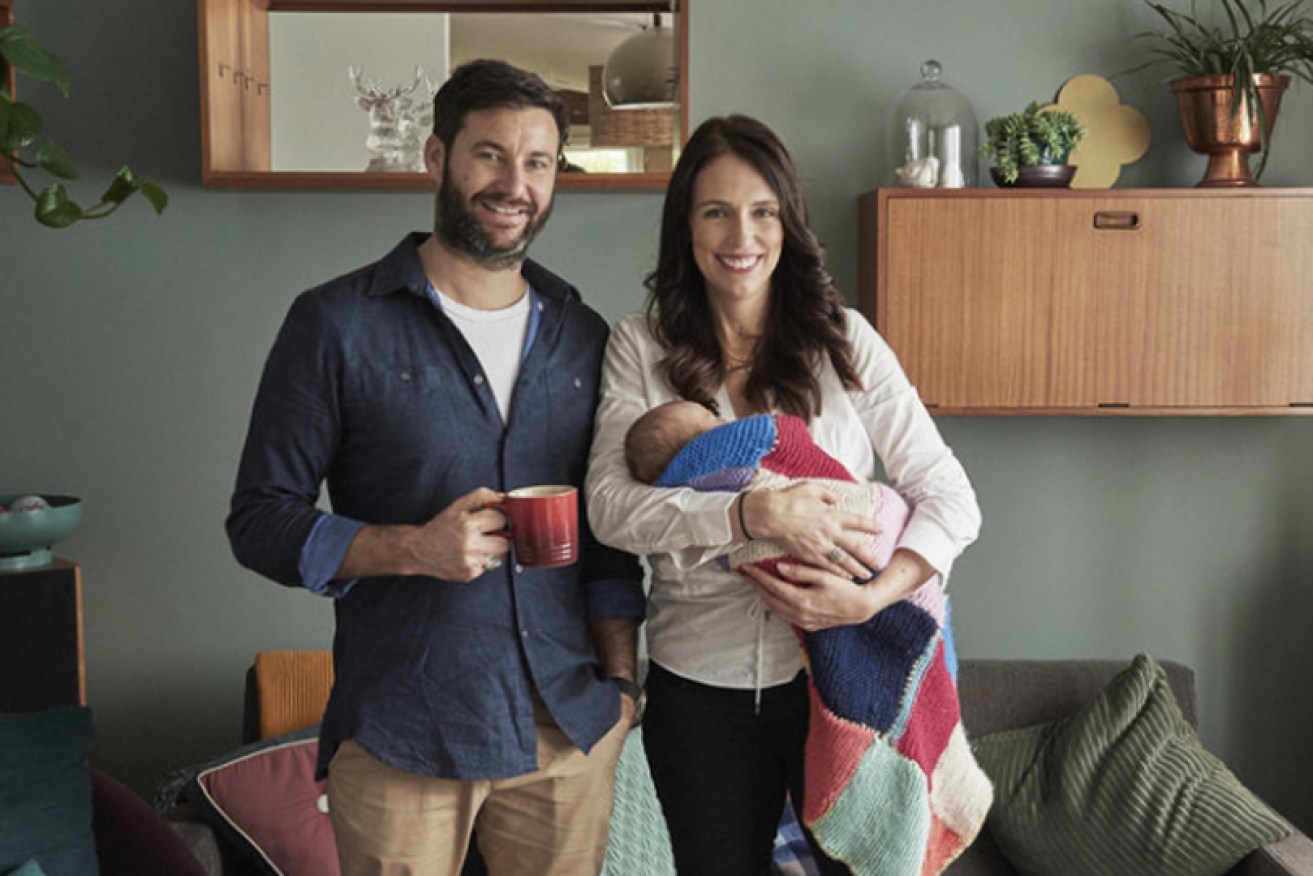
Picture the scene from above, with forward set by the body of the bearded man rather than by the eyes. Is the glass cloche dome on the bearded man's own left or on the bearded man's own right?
on the bearded man's own left

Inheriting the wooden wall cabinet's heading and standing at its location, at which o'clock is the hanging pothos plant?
The hanging pothos plant is roughly at 2 o'clock from the wooden wall cabinet.

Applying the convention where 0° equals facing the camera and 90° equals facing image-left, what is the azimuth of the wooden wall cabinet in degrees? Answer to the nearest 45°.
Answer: approximately 0°

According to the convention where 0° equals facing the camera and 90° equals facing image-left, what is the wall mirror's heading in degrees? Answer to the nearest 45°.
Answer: approximately 0°

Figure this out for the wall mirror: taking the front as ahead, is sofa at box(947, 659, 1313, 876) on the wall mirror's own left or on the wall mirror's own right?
on the wall mirror's own left

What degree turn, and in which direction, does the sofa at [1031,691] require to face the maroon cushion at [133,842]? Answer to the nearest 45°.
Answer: approximately 45° to its right

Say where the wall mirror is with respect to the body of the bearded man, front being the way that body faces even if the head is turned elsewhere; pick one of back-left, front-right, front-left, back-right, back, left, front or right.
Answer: back-left

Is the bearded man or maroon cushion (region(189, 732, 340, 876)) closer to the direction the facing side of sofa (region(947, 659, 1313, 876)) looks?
the bearded man
